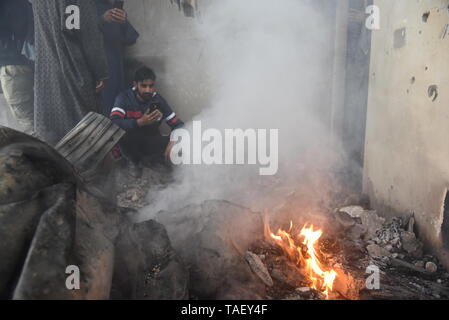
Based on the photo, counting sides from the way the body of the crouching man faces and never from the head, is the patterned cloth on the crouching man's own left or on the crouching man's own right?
on the crouching man's own right

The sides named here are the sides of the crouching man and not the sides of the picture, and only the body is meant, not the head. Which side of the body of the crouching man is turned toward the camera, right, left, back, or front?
front

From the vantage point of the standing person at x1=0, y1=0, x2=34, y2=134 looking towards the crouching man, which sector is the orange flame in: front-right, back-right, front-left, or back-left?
front-right

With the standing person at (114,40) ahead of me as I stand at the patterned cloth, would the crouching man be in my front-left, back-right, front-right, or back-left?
front-right

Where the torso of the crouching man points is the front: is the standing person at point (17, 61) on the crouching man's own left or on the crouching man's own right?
on the crouching man's own right

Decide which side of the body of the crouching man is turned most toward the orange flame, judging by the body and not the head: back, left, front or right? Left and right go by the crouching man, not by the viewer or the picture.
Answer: front
